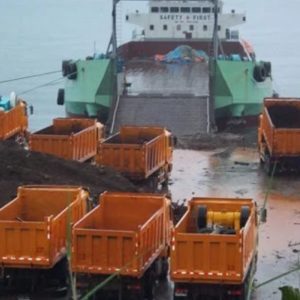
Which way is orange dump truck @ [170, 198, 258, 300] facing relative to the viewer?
away from the camera

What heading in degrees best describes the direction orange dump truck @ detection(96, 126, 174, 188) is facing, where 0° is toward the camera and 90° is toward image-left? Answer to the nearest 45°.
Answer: approximately 225°

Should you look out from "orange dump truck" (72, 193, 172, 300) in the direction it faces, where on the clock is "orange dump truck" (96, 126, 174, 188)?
"orange dump truck" (96, 126, 174, 188) is roughly at 12 o'clock from "orange dump truck" (72, 193, 172, 300).

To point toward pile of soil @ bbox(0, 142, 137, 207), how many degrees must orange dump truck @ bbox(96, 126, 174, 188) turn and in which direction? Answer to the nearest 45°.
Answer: approximately 180°

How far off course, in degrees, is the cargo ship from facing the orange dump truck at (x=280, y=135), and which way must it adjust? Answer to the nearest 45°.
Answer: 0° — it already faces it

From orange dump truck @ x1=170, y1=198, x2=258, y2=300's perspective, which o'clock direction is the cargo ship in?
The cargo ship is roughly at 12 o'clock from the orange dump truck.

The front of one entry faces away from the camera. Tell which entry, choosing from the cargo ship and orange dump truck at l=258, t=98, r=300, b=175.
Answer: the orange dump truck

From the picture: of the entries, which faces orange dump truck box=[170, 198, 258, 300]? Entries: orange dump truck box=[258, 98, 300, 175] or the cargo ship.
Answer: the cargo ship

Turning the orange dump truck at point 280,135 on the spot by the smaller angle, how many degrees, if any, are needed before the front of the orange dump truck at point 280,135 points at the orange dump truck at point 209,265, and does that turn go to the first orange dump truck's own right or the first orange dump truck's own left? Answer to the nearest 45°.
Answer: approximately 180°

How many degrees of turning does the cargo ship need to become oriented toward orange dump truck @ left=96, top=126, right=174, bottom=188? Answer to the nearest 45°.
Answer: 0° — it already faces it

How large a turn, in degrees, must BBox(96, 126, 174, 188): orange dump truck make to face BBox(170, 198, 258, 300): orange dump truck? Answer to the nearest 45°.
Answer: approximately 135° to its right

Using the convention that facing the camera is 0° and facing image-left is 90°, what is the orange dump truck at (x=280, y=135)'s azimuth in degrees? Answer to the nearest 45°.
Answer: approximately 180°
